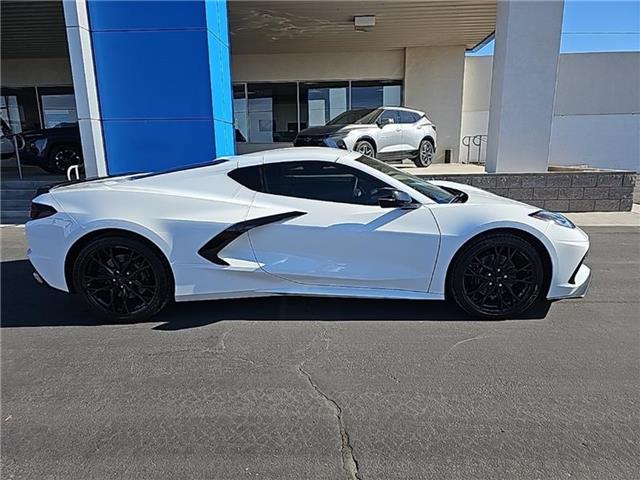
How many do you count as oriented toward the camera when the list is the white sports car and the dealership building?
1

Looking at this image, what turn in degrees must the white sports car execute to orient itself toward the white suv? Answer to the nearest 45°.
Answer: approximately 90° to its left

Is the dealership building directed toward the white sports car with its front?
yes

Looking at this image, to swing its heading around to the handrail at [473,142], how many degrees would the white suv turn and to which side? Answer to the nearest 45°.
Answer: approximately 180°

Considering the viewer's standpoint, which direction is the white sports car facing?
facing to the right of the viewer

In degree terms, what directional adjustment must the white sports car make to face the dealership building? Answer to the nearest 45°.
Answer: approximately 90° to its left

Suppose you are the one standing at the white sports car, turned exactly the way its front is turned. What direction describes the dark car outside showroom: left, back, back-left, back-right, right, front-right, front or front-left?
back-left

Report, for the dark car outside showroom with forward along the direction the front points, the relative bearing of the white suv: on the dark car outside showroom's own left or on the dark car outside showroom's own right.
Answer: on the dark car outside showroom's own left
